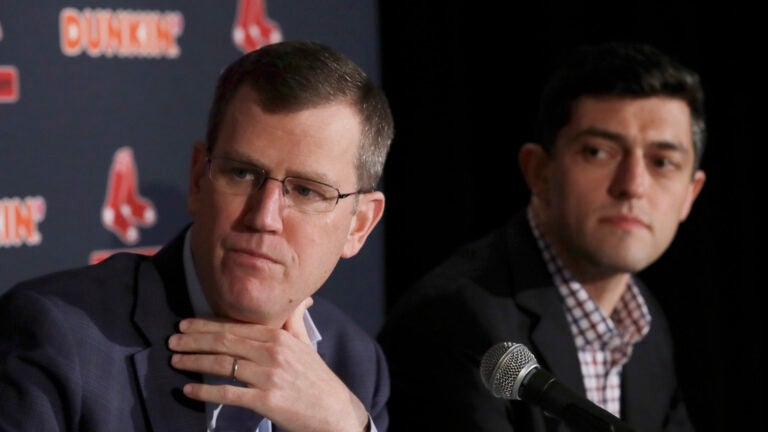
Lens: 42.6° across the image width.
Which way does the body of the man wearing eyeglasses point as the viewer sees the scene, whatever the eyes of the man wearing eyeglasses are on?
toward the camera

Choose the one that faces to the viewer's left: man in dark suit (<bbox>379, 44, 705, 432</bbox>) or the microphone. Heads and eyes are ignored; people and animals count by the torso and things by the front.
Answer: the microphone

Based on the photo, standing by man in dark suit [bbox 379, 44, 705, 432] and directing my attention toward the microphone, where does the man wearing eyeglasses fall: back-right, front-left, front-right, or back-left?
front-right

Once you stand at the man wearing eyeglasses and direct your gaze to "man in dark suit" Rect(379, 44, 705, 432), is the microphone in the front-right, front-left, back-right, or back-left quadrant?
front-right

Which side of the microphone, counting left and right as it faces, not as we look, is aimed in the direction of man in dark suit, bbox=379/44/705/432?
right

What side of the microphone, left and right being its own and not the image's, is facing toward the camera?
left

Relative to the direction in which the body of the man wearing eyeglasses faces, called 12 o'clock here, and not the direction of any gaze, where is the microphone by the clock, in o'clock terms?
The microphone is roughly at 10 o'clock from the man wearing eyeglasses.

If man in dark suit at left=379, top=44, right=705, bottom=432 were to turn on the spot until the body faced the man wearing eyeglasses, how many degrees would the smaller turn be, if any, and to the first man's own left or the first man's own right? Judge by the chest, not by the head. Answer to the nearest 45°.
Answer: approximately 90° to the first man's own right

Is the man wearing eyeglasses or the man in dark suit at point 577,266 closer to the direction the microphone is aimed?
the man wearing eyeglasses

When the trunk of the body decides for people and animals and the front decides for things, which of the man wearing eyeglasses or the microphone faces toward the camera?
the man wearing eyeglasses

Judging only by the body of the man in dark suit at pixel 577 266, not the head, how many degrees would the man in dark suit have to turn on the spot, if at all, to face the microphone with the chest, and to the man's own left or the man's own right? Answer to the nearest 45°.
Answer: approximately 45° to the man's own right

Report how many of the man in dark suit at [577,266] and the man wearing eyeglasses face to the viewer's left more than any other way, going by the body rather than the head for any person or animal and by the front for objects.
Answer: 0

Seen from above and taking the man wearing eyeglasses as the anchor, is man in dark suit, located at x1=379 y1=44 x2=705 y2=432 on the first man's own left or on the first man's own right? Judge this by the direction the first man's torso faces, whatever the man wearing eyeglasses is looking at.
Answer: on the first man's own left
